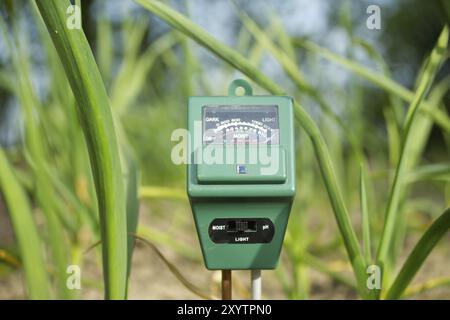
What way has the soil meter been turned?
toward the camera
